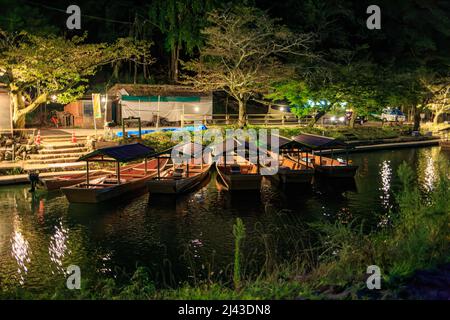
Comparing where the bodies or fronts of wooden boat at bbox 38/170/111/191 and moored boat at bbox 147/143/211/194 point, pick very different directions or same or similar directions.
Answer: same or similar directions

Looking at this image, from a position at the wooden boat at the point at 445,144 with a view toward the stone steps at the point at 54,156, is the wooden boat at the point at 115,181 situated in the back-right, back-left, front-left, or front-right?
front-left

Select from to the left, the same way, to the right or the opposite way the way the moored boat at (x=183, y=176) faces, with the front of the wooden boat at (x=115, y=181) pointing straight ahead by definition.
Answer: the same way

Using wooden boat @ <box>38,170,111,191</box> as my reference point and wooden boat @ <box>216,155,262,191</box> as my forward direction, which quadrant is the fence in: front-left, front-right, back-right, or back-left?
front-left
